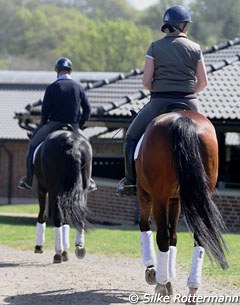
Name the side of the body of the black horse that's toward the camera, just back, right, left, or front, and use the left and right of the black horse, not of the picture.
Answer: back

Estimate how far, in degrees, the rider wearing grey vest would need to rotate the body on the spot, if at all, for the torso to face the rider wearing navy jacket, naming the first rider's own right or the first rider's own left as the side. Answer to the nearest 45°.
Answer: approximately 45° to the first rider's own left

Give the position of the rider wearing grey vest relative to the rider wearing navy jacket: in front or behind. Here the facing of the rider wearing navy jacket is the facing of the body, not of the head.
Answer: behind

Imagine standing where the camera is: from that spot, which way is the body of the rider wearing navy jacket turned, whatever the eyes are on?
away from the camera

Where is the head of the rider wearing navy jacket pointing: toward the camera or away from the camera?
away from the camera

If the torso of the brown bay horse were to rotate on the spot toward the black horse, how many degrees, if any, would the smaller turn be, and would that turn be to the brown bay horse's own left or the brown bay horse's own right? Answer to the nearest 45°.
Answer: approximately 45° to the brown bay horse's own left

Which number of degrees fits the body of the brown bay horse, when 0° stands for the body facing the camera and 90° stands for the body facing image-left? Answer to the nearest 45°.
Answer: approximately 180°

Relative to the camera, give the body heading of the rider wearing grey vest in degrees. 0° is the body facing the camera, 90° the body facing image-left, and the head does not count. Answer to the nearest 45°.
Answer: approximately 180°

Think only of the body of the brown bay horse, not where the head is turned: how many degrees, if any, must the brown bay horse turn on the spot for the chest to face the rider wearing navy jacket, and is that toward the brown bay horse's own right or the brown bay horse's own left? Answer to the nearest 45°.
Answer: approximately 45° to the brown bay horse's own left
